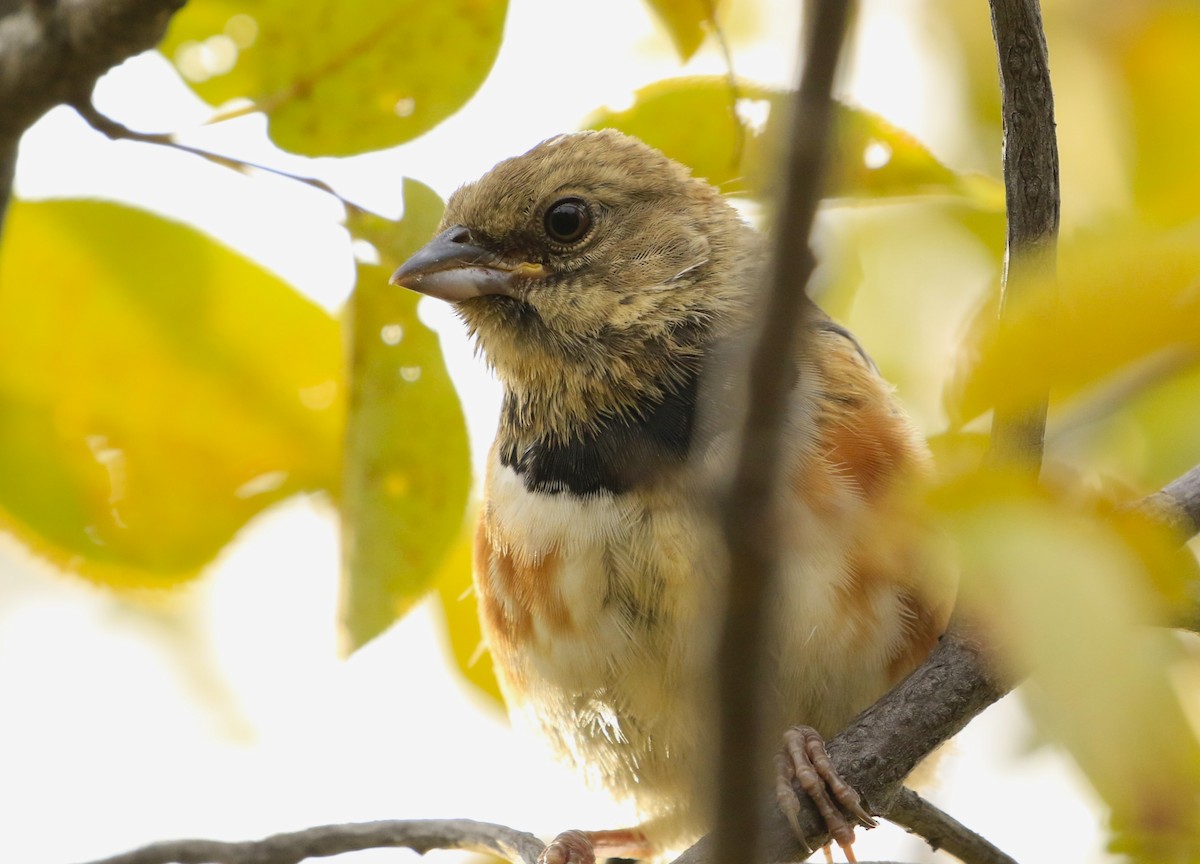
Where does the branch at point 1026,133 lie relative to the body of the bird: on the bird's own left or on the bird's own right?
on the bird's own left

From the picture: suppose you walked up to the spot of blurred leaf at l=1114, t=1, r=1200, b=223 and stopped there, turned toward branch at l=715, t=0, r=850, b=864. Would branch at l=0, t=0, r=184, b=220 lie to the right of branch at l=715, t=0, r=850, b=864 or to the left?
right

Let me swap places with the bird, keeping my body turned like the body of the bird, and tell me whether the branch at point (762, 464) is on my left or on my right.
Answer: on my left

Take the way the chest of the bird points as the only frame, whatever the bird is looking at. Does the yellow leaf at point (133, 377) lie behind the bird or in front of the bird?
in front

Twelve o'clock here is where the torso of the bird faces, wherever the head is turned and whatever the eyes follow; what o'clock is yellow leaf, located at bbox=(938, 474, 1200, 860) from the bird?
The yellow leaf is roughly at 10 o'clock from the bird.
